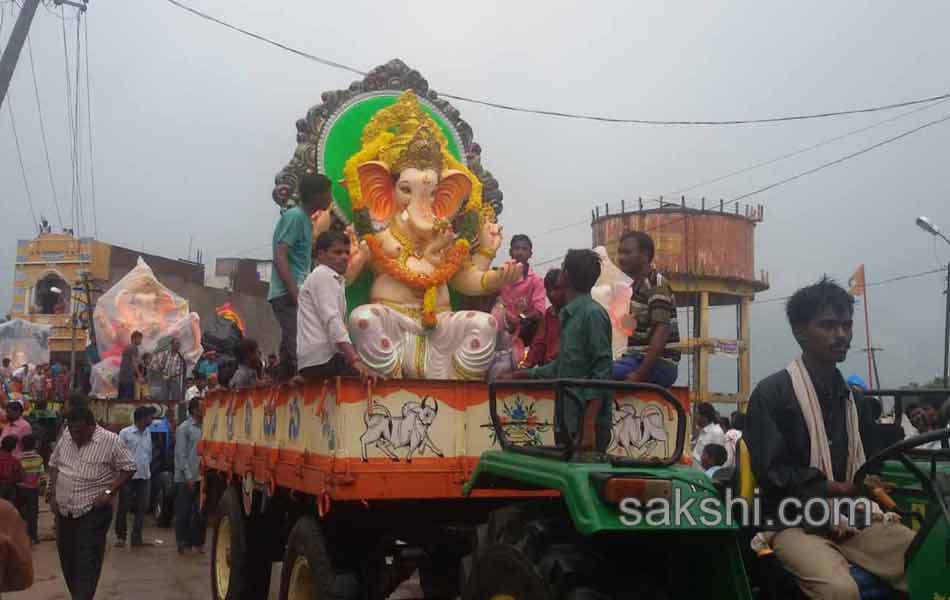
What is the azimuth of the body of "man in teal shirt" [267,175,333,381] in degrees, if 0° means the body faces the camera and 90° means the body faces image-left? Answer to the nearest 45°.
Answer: approximately 270°

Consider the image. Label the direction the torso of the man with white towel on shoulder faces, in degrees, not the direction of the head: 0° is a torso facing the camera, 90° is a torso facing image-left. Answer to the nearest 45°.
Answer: approximately 315°

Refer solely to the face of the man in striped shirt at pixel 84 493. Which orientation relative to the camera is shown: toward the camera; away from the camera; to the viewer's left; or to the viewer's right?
toward the camera

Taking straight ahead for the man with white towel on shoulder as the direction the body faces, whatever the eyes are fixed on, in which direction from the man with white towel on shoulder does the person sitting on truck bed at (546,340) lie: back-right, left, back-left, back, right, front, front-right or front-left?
back

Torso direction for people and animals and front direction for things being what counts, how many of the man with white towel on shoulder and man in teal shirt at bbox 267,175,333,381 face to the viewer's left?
0

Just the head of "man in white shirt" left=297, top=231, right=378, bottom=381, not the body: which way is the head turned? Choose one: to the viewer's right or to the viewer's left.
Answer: to the viewer's right

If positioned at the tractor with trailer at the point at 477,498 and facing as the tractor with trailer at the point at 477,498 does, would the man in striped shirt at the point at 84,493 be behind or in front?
behind

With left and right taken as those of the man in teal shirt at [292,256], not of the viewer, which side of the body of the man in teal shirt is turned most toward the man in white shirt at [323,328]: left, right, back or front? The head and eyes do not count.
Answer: right

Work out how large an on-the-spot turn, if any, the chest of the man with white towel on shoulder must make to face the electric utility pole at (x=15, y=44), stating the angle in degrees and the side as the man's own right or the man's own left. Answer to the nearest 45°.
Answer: approximately 180°

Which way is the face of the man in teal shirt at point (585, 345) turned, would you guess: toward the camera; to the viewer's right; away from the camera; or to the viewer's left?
away from the camera

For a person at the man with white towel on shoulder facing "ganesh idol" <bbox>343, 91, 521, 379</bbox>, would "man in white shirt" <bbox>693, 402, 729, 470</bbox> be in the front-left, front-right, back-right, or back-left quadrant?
front-right

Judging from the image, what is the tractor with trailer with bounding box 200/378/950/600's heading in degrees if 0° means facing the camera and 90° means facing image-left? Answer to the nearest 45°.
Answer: approximately 315°
